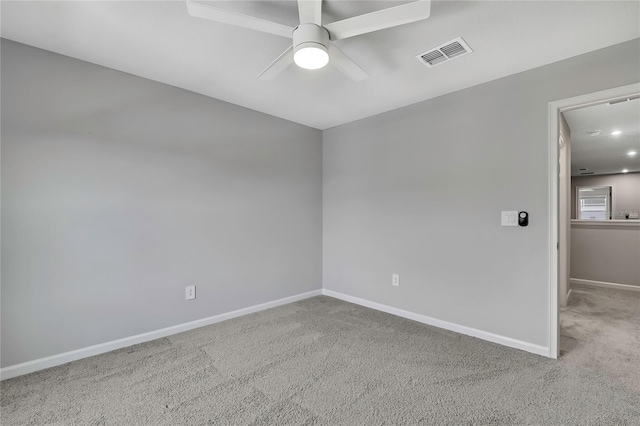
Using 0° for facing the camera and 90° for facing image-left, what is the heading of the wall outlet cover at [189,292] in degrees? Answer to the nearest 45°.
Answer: approximately 315°
